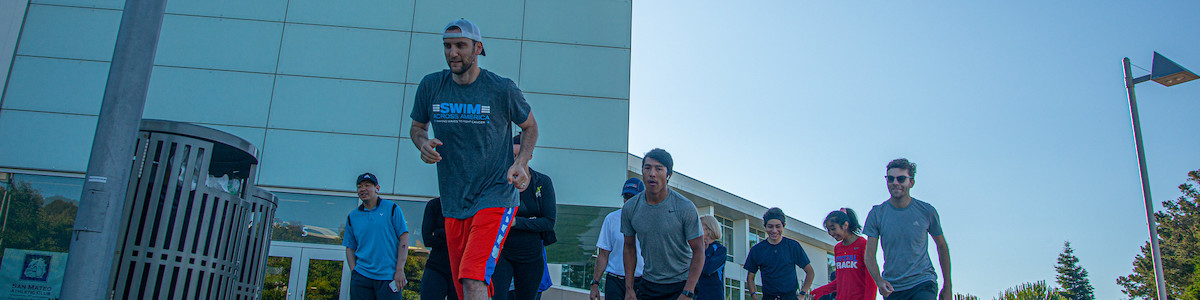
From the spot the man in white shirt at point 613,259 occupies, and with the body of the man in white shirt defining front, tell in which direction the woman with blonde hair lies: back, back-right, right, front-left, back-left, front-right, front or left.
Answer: left

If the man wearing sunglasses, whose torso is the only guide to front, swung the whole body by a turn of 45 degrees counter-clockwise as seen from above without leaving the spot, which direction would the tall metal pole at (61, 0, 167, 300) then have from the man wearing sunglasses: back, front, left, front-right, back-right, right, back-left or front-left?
right

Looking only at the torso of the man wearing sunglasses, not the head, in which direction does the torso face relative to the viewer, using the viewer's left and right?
facing the viewer

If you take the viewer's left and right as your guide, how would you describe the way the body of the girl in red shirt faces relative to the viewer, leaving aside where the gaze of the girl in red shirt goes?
facing the viewer and to the left of the viewer

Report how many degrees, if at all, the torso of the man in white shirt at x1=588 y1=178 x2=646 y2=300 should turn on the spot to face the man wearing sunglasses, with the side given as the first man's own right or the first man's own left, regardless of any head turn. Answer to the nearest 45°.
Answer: approximately 90° to the first man's own left

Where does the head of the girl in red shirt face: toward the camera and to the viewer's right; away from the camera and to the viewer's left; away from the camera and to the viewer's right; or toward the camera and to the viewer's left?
toward the camera and to the viewer's left

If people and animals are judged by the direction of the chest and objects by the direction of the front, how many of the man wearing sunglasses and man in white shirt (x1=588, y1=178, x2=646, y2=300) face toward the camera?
2

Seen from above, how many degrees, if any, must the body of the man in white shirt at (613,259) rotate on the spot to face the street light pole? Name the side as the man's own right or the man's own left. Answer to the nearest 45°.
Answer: approximately 135° to the man's own left

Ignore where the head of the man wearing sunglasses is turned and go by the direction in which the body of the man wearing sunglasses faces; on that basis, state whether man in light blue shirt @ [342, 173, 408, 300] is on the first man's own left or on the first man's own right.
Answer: on the first man's own right

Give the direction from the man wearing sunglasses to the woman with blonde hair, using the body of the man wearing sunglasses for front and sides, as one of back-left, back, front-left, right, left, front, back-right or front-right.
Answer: right

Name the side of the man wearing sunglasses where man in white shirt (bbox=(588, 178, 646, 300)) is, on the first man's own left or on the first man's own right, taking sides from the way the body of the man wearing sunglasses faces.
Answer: on the first man's own right

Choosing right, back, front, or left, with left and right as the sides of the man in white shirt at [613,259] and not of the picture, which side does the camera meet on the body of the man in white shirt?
front
